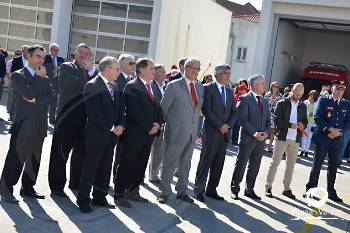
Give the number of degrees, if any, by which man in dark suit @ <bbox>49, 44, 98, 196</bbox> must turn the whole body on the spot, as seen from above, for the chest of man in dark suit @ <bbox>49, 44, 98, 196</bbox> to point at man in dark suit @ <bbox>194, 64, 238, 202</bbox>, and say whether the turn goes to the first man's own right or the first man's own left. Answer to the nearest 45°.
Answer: approximately 45° to the first man's own left

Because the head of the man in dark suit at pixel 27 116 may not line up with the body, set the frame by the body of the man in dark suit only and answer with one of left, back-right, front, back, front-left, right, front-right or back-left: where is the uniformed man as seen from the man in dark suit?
front-left

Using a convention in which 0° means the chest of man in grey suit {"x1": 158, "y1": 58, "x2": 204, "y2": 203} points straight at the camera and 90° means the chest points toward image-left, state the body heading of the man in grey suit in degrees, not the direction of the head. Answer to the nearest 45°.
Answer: approximately 315°

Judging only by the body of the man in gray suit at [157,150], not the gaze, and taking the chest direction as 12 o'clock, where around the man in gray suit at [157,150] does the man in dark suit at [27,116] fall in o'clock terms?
the man in dark suit at [27,116] is roughly at 3 o'clock from the man in gray suit at [157,150].

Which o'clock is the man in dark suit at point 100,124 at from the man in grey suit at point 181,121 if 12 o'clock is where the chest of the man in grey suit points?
The man in dark suit is roughly at 3 o'clock from the man in grey suit.

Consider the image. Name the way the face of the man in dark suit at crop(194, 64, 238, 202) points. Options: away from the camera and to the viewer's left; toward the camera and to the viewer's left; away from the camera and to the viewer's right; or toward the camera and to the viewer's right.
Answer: toward the camera and to the viewer's right

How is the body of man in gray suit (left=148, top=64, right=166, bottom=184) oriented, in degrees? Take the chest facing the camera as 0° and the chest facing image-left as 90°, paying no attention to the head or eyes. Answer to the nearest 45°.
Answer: approximately 315°

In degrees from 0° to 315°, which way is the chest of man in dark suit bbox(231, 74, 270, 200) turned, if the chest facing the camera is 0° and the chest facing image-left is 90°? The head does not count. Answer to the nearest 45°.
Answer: approximately 315°

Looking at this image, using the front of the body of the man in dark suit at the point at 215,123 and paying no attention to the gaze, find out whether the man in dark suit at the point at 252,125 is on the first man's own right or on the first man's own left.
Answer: on the first man's own left

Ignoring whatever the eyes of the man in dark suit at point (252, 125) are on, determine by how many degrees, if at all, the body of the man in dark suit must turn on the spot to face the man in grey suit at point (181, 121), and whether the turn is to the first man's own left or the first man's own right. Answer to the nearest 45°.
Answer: approximately 90° to the first man's own right

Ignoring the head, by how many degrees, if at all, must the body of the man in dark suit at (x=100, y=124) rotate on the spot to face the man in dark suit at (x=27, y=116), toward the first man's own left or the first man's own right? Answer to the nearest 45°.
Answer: approximately 135° to the first man's own right

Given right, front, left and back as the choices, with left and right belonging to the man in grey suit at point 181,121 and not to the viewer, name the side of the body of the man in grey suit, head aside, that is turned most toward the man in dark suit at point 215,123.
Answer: left

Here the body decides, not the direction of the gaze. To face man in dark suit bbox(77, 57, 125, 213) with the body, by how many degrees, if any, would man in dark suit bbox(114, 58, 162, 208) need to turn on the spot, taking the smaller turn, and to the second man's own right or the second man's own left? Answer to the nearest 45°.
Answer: approximately 90° to the second man's own right

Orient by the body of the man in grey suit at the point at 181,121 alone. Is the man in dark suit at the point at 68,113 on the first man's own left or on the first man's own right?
on the first man's own right

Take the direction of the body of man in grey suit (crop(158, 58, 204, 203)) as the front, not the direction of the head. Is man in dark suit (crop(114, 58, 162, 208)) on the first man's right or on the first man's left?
on the first man's right

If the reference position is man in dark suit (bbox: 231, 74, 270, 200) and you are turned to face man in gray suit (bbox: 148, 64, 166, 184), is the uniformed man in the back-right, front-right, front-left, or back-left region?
back-right
